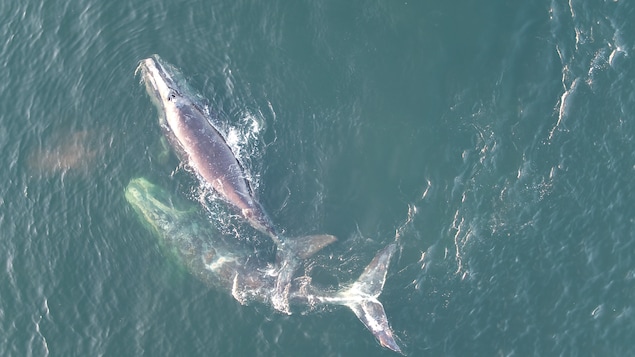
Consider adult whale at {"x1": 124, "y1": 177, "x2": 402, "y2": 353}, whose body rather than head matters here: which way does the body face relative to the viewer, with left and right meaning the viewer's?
facing away from the viewer and to the left of the viewer

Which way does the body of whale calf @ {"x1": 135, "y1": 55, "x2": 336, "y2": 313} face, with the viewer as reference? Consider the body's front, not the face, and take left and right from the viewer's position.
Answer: facing away from the viewer and to the left of the viewer
